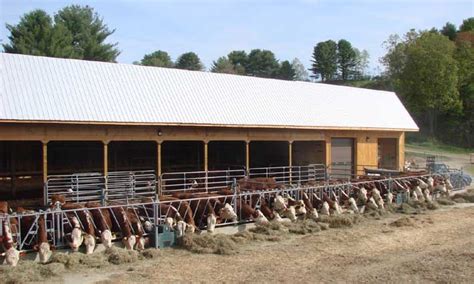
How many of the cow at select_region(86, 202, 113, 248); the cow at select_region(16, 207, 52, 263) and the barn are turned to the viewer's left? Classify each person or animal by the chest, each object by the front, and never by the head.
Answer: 0

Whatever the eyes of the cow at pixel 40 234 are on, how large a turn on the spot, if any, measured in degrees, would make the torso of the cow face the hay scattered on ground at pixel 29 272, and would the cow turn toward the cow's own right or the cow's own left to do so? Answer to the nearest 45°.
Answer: approximately 45° to the cow's own right

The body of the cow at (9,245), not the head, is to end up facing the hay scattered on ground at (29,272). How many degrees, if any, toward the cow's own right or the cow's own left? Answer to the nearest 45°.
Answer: approximately 45° to the cow's own left

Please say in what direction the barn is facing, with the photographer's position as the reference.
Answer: facing the viewer and to the right of the viewer

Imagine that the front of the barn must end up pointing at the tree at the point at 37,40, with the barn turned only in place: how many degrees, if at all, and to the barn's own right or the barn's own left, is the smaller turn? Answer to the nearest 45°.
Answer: approximately 180°

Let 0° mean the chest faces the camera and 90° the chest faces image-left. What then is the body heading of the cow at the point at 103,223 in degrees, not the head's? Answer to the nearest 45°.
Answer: approximately 315°

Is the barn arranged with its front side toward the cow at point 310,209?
yes

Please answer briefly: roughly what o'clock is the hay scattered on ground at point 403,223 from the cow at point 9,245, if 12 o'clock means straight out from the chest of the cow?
The hay scattered on ground is roughly at 9 o'clock from the cow.

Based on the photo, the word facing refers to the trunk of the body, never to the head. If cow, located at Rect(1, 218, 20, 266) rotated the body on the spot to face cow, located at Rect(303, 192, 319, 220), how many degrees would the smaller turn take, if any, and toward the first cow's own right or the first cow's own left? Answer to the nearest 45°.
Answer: approximately 90° to the first cow's own left

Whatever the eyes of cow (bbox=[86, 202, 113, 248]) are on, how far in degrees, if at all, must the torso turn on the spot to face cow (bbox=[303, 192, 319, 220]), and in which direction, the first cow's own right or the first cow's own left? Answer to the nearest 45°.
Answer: approximately 45° to the first cow's own left

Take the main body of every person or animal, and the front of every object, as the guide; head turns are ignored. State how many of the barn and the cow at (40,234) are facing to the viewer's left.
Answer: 0

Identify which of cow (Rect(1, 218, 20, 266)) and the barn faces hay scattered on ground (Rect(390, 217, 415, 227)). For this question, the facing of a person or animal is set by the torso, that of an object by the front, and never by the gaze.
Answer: the barn

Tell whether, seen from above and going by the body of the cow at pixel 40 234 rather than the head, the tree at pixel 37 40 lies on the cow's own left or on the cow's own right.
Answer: on the cow's own left

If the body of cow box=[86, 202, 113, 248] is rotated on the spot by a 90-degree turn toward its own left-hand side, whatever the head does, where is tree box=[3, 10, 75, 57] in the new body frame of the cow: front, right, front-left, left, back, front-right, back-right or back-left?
front-left

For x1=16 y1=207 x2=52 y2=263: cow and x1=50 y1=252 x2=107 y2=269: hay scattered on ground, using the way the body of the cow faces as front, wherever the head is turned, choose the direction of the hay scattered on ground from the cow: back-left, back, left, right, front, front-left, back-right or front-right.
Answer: front

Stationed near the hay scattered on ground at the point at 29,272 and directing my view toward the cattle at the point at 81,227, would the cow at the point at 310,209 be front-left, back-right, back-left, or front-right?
front-right

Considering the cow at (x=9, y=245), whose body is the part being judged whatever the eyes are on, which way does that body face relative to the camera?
toward the camera
